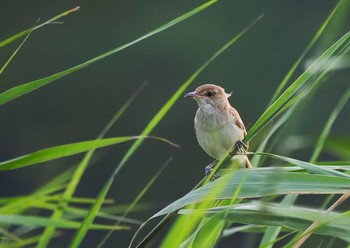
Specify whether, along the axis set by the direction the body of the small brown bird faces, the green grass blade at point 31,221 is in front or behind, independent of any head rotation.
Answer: in front

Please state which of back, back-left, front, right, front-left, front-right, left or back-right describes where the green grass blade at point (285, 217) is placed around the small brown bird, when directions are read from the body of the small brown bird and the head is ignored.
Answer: front-left

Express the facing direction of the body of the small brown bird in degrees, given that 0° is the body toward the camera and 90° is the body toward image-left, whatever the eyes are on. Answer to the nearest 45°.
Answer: approximately 45°
